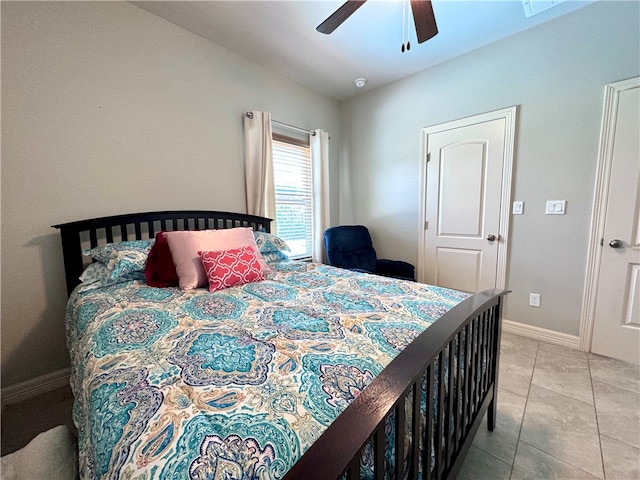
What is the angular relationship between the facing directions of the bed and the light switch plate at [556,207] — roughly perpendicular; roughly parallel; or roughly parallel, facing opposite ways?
roughly perpendicular

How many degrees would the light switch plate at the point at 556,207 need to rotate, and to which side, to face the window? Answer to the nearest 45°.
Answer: approximately 90° to its right

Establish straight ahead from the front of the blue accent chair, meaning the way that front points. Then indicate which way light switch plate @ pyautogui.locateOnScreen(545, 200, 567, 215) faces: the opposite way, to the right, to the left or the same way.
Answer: to the right

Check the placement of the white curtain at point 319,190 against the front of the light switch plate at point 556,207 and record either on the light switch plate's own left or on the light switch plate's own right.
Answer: on the light switch plate's own right

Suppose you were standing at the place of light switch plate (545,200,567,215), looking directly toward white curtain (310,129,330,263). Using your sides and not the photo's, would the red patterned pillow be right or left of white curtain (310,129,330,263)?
left

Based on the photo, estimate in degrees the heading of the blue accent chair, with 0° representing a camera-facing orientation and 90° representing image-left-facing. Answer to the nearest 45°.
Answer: approximately 315°

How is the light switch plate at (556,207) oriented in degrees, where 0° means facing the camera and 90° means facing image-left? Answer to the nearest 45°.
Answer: approximately 0°

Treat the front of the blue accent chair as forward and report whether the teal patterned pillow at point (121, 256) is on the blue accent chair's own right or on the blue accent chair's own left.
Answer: on the blue accent chair's own right

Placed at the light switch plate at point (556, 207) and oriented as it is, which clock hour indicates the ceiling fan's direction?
The ceiling fan is roughly at 1 o'clock from the light switch plate.
